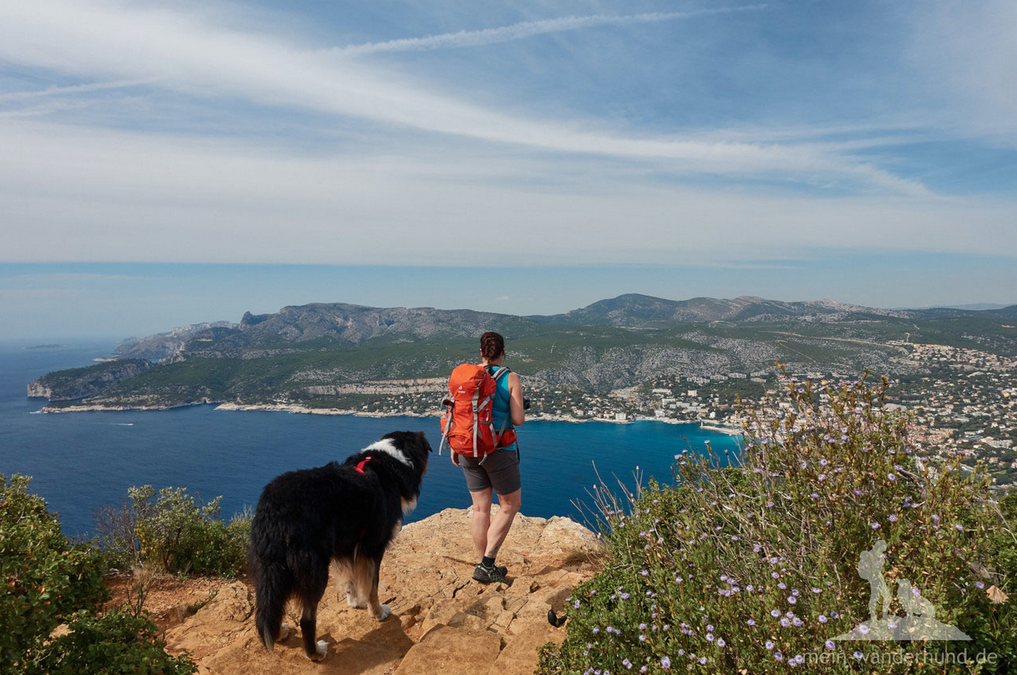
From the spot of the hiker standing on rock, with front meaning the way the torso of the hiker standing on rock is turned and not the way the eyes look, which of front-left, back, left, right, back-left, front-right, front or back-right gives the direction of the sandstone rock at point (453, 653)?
back-right

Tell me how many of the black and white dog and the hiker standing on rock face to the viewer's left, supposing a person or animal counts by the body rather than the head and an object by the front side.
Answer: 0

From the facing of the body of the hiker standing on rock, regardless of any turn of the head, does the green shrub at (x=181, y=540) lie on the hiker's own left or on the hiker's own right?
on the hiker's own left

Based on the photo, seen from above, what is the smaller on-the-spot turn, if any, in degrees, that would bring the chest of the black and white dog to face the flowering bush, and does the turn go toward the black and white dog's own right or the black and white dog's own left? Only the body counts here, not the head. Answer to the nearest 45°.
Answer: approximately 90° to the black and white dog's own right

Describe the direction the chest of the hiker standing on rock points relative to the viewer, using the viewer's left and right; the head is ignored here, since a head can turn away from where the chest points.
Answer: facing away from the viewer and to the right of the viewer

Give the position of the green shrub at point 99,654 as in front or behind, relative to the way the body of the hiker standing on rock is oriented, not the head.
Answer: behind

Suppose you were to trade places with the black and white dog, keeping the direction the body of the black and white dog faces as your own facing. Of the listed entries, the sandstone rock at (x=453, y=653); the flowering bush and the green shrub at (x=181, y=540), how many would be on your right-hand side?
2

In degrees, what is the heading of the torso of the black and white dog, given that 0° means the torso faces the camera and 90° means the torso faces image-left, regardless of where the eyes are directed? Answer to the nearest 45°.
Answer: approximately 225°

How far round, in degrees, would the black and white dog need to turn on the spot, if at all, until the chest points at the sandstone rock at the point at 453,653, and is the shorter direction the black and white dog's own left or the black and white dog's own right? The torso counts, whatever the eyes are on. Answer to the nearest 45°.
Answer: approximately 90° to the black and white dog's own right

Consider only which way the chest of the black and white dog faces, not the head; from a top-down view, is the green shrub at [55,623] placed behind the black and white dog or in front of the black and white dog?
behind

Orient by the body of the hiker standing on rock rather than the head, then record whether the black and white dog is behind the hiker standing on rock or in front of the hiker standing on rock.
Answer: behind

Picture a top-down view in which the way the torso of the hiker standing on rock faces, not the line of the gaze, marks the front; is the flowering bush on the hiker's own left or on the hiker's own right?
on the hiker's own right
